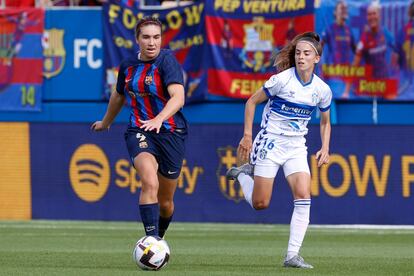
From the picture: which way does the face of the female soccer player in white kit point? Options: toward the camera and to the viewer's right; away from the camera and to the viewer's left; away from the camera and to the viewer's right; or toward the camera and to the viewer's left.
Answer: toward the camera and to the viewer's left

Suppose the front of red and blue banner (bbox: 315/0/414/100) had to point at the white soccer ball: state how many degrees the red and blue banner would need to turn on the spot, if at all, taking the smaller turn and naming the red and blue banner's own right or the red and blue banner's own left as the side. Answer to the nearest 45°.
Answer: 0° — it already faces it

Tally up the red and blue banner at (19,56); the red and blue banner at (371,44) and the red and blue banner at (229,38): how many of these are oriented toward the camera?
3

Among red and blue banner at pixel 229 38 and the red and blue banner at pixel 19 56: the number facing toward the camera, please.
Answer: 2

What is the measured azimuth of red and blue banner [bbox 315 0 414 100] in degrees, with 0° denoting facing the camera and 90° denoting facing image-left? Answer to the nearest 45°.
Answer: approximately 0°

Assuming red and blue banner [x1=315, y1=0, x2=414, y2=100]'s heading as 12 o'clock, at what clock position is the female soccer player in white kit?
The female soccer player in white kit is roughly at 12 o'clock from the red and blue banner.

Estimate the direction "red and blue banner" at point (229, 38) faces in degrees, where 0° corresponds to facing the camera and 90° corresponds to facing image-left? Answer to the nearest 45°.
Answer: approximately 0°

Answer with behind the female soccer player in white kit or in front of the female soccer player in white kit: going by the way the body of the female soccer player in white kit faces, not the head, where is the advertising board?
behind

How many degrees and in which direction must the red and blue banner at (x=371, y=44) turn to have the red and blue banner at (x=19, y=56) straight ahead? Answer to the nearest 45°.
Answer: approximately 90° to its right

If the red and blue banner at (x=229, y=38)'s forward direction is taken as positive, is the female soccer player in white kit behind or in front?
in front
